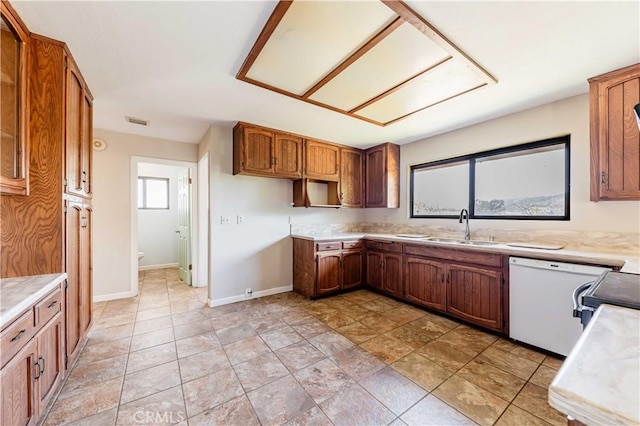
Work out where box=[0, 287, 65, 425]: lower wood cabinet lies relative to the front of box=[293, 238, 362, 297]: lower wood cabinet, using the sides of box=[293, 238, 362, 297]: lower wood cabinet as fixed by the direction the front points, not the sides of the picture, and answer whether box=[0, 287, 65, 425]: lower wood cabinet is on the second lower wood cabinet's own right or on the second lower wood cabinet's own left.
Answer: on the second lower wood cabinet's own right

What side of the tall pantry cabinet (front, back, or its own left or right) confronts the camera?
right

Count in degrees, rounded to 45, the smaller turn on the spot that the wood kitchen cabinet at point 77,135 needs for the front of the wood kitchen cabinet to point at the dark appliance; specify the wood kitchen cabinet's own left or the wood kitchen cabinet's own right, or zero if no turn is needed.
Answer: approximately 45° to the wood kitchen cabinet's own right

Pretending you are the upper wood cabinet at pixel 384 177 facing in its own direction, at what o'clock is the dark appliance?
The dark appliance is roughly at 10 o'clock from the upper wood cabinet.

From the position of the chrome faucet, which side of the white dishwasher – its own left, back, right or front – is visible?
right

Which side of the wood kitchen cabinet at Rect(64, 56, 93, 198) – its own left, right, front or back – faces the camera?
right

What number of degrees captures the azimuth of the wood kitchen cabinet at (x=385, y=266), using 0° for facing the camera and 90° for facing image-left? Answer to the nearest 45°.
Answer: approximately 45°

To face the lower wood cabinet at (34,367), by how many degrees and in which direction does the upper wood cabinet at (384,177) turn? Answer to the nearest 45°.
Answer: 0° — it already faces it

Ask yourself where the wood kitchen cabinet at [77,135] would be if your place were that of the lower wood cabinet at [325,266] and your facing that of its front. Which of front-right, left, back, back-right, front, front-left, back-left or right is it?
right

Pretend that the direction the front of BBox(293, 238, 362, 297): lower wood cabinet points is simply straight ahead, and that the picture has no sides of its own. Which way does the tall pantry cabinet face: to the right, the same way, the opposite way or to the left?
to the left

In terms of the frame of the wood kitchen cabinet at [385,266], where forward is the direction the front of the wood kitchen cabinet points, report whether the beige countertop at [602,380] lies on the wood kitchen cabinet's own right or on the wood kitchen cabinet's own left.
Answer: on the wood kitchen cabinet's own left
